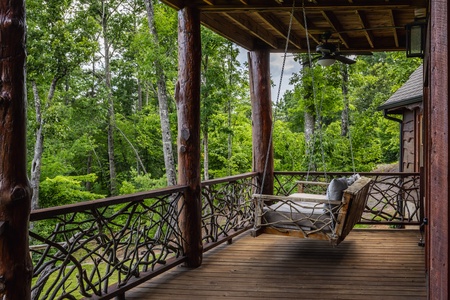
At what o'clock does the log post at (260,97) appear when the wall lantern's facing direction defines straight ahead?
The log post is roughly at 1 o'clock from the wall lantern.

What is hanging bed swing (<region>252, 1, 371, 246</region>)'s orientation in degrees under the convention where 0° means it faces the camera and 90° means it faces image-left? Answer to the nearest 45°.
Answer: approximately 90°

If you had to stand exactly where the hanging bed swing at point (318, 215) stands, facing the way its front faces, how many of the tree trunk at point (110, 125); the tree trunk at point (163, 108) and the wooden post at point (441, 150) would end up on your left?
1

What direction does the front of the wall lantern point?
to the viewer's left

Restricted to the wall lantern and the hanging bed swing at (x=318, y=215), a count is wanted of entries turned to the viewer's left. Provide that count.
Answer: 2

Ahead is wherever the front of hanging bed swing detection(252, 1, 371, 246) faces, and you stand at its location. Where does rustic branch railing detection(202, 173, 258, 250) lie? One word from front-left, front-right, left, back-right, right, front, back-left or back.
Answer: front-right

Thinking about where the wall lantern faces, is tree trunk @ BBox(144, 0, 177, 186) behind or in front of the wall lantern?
in front

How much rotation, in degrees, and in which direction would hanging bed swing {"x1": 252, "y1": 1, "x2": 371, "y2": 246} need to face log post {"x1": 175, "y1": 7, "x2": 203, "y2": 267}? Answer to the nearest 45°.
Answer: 0° — it already faces it

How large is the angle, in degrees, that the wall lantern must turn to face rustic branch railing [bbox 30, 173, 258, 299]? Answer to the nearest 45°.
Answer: approximately 45° to its left
